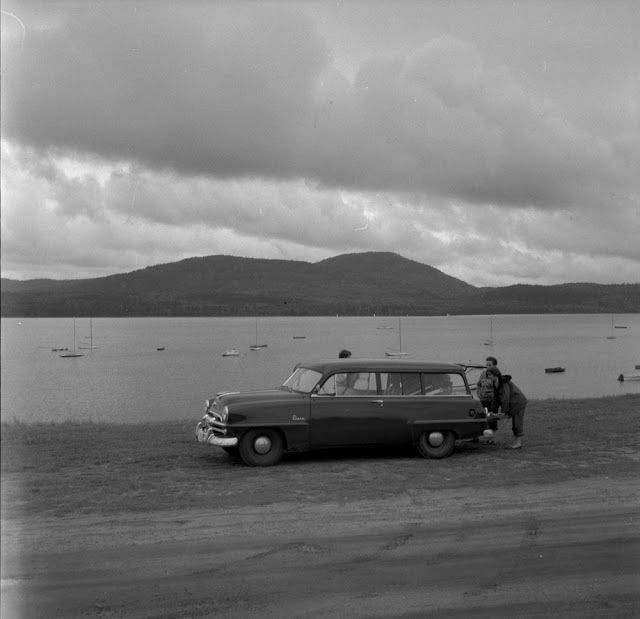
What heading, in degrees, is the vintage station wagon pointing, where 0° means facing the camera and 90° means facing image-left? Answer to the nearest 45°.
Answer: approximately 90°

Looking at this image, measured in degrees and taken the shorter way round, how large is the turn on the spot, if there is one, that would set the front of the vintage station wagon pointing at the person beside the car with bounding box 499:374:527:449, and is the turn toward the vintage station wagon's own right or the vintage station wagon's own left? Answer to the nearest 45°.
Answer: approximately 135° to the vintage station wagon's own right

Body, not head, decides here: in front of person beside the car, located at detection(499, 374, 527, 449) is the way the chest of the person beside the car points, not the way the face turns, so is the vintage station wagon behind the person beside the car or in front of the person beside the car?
in front

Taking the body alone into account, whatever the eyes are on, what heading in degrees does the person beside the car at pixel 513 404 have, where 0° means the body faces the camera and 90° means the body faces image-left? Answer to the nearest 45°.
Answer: approximately 90°

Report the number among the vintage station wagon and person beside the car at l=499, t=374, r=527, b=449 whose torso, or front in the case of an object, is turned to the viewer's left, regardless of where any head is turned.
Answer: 2
